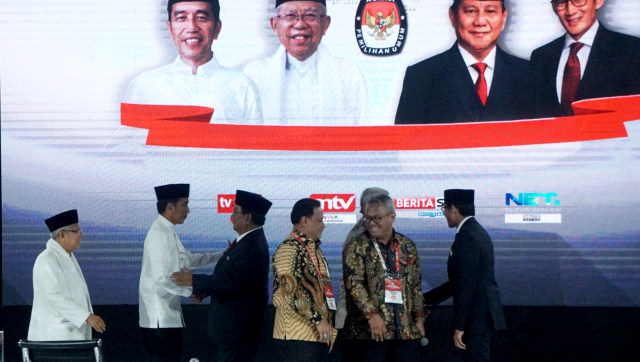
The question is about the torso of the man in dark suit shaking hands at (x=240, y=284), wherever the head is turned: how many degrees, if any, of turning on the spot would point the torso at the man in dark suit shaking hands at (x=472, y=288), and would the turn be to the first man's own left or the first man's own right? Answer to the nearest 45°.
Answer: approximately 180°

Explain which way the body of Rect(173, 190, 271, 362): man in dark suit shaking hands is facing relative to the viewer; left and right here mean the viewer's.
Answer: facing to the left of the viewer

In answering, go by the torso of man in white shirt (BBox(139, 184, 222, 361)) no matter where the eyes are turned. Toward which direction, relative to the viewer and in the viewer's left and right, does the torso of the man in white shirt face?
facing to the right of the viewer

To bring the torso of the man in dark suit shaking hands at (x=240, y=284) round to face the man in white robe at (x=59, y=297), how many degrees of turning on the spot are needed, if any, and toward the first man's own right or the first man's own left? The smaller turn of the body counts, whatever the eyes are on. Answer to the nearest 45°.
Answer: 0° — they already face them

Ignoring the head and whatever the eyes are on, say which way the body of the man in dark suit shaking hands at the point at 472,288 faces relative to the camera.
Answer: to the viewer's left

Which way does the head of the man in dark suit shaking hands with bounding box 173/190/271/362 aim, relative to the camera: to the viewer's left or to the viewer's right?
to the viewer's left

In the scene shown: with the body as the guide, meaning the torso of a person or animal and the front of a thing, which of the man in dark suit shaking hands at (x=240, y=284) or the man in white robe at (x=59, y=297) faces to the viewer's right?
the man in white robe

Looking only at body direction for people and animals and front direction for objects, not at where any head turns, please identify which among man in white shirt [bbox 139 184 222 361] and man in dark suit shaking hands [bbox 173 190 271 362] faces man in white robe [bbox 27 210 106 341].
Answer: the man in dark suit shaking hands

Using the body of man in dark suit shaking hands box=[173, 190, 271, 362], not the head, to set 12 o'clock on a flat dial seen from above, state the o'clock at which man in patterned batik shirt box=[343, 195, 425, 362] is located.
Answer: The man in patterned batik shirt is roughly at 7 o'clock from the man in dark suit shaking hands.

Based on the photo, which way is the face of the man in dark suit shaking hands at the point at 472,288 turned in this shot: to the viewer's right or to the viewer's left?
to the viewer's left

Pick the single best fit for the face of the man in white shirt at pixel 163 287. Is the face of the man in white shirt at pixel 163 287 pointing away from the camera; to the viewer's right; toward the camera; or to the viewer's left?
to the viewer's right

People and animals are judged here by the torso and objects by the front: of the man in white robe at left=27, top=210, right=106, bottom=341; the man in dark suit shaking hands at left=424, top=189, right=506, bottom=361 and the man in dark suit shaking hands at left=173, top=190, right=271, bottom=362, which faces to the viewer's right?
the man in white robe

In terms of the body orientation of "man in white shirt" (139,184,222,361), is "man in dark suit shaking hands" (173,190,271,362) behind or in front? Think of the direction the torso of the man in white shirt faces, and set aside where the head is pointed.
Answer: in front

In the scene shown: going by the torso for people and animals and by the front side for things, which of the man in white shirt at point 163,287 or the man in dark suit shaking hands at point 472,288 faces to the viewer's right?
the man in white shirt

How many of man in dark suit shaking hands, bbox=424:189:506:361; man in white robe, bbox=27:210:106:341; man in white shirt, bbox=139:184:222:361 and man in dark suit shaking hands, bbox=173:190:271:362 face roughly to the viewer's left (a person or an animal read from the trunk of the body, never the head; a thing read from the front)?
2

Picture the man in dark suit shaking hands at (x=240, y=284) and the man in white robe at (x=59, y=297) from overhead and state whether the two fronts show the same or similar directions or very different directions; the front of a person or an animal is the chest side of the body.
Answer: very different directions
